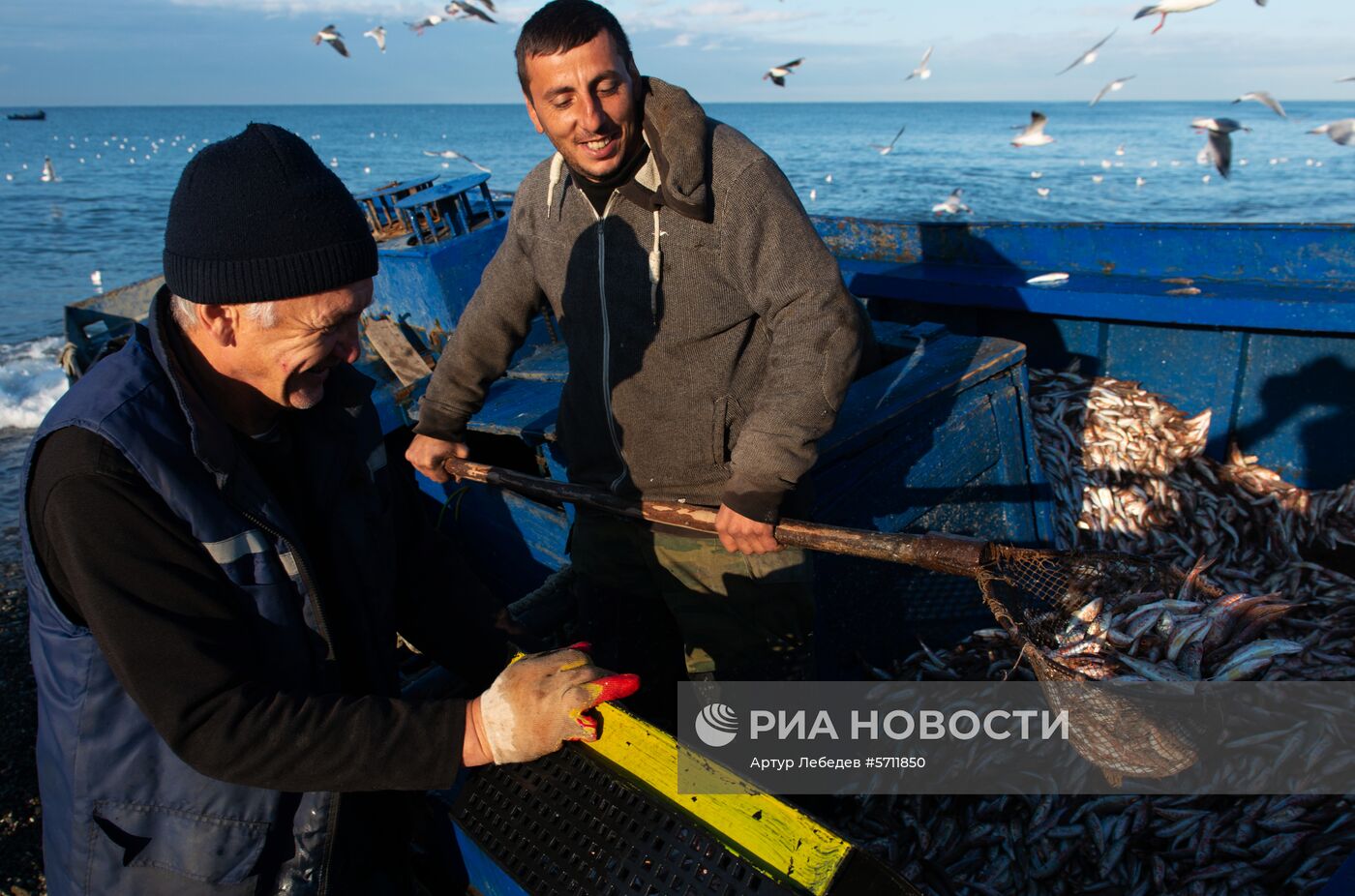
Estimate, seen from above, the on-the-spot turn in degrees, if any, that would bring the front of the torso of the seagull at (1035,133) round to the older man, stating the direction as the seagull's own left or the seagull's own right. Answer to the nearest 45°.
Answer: approximately 90° to the seagull's own left

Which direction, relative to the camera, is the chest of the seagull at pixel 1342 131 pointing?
to the viewer's left

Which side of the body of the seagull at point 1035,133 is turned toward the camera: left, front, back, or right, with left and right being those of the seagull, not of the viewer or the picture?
left

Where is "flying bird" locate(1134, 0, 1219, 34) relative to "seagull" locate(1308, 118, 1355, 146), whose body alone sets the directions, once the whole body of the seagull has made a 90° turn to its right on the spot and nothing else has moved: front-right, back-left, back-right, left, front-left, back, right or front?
back-left

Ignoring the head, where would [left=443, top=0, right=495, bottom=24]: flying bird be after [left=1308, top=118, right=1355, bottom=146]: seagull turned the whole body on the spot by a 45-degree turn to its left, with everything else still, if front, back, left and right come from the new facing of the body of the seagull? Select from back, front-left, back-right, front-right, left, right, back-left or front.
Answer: front-right

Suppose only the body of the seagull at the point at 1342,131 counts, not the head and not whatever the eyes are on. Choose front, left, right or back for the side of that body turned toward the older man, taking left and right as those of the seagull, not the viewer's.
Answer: left

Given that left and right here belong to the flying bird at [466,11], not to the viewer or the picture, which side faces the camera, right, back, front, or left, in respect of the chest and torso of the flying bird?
left
